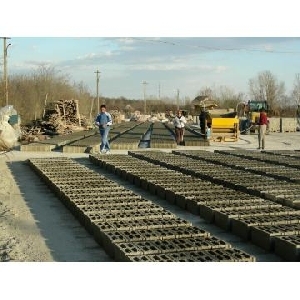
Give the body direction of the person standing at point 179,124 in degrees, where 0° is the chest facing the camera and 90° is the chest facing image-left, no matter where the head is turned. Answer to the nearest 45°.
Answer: approximately 0°

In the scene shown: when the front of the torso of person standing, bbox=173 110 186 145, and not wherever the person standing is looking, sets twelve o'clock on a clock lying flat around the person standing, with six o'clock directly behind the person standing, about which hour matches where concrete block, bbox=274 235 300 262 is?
The concrete block is roughly at 12 o'clock from the person standing.

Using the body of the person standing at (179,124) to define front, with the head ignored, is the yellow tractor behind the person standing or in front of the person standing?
behind

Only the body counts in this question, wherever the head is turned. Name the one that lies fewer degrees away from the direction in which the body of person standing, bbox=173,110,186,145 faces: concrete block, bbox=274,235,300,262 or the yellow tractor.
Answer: the concrete block
